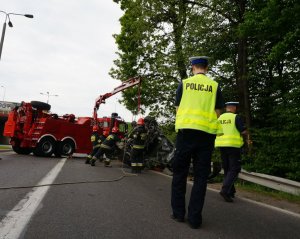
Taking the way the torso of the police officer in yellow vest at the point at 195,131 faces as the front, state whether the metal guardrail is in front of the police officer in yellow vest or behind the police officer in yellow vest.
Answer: in front

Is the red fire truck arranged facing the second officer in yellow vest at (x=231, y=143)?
no

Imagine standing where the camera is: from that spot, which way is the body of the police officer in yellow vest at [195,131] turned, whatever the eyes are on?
away from the camera

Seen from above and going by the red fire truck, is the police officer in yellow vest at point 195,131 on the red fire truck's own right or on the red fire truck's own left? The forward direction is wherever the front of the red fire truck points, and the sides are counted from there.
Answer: on the red fire truck's own right

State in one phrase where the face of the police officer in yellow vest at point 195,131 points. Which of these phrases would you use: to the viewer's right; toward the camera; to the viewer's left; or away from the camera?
away from the camera
